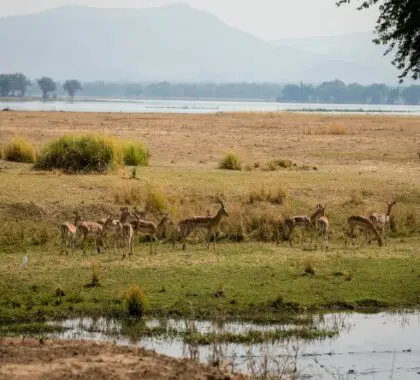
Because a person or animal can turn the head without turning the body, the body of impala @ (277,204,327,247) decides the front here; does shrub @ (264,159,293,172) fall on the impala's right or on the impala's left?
on the impala's left

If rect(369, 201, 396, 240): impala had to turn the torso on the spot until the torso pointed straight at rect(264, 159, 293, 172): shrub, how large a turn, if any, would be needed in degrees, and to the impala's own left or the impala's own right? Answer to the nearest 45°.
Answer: approximately 90° to the impala's own left

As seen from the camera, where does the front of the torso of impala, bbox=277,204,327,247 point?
to the viewer's right

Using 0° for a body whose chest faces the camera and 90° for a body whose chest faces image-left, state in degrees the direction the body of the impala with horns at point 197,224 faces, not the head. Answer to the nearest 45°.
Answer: approximately 270°

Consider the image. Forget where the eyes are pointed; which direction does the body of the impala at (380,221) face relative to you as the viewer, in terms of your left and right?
facing to the right of the viewer

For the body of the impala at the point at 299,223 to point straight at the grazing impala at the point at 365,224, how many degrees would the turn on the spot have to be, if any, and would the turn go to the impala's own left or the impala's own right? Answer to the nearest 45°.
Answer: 0° — it already faces it

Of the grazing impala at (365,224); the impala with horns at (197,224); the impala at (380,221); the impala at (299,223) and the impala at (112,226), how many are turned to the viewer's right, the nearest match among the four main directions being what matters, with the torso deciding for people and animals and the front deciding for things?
4

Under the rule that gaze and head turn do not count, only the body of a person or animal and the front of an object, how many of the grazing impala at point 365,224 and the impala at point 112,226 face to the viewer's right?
1
